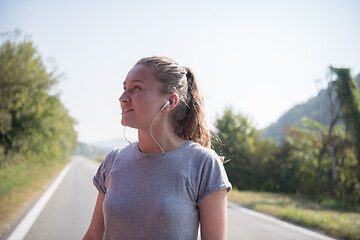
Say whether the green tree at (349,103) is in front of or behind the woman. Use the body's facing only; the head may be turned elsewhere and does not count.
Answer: behind

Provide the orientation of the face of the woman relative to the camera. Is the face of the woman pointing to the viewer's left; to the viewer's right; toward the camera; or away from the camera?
to the viewer's left

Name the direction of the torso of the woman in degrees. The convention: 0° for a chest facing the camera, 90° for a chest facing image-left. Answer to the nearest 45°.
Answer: approximately 45°
